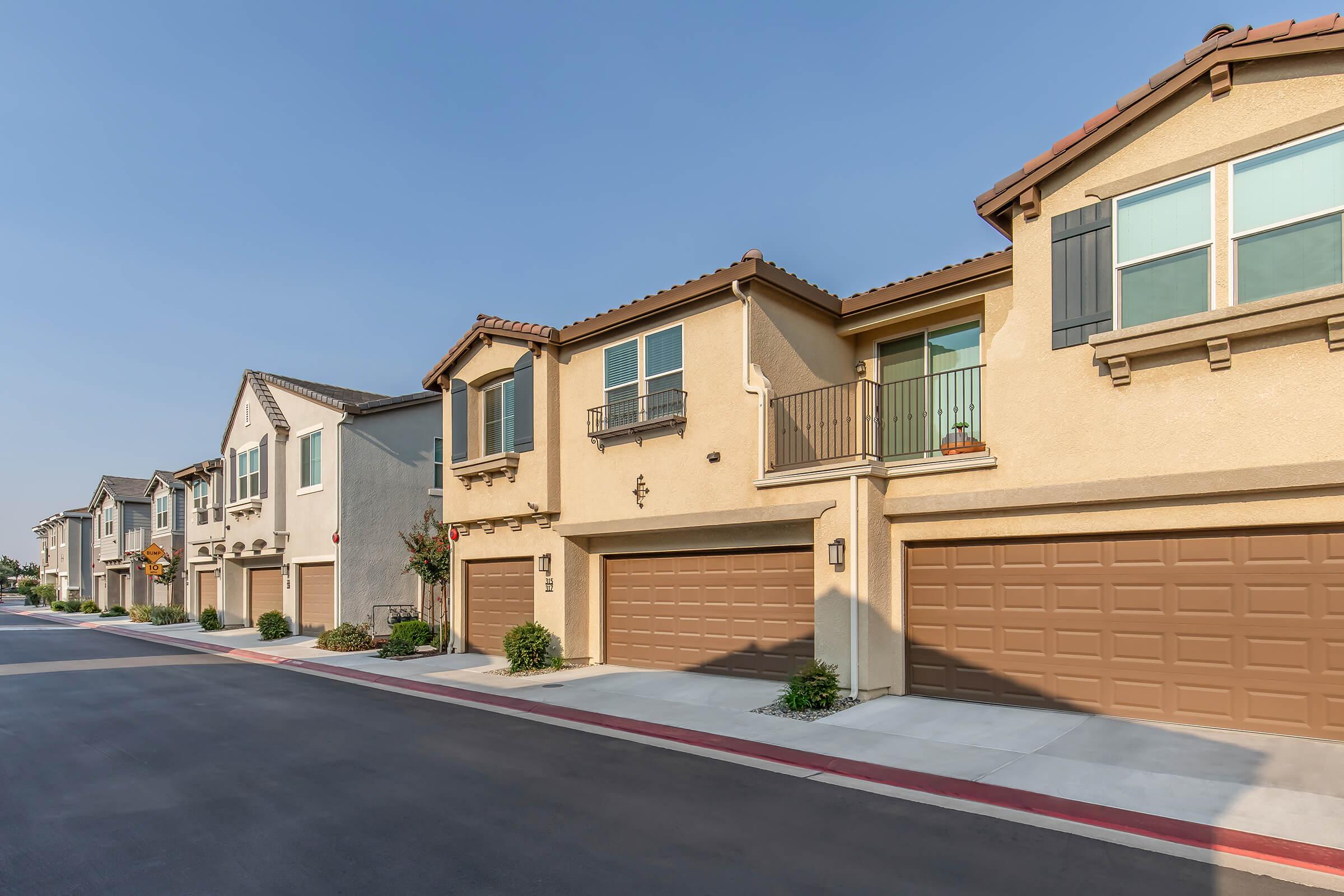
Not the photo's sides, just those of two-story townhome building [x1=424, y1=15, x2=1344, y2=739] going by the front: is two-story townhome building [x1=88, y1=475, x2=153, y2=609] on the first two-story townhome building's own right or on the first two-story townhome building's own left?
on the first two-story townhome building's own right

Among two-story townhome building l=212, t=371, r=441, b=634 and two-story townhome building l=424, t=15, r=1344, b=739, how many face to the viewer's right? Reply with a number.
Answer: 0

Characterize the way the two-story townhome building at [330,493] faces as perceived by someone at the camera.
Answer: facing the viewer and to the left of the viewer

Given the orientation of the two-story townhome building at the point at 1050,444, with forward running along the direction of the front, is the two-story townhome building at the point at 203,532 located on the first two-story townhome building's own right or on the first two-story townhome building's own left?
on the first two-story townhome building's own right

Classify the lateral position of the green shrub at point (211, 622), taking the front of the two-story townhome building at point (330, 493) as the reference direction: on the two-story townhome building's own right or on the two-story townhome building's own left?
on the two-story townhome building's own right
